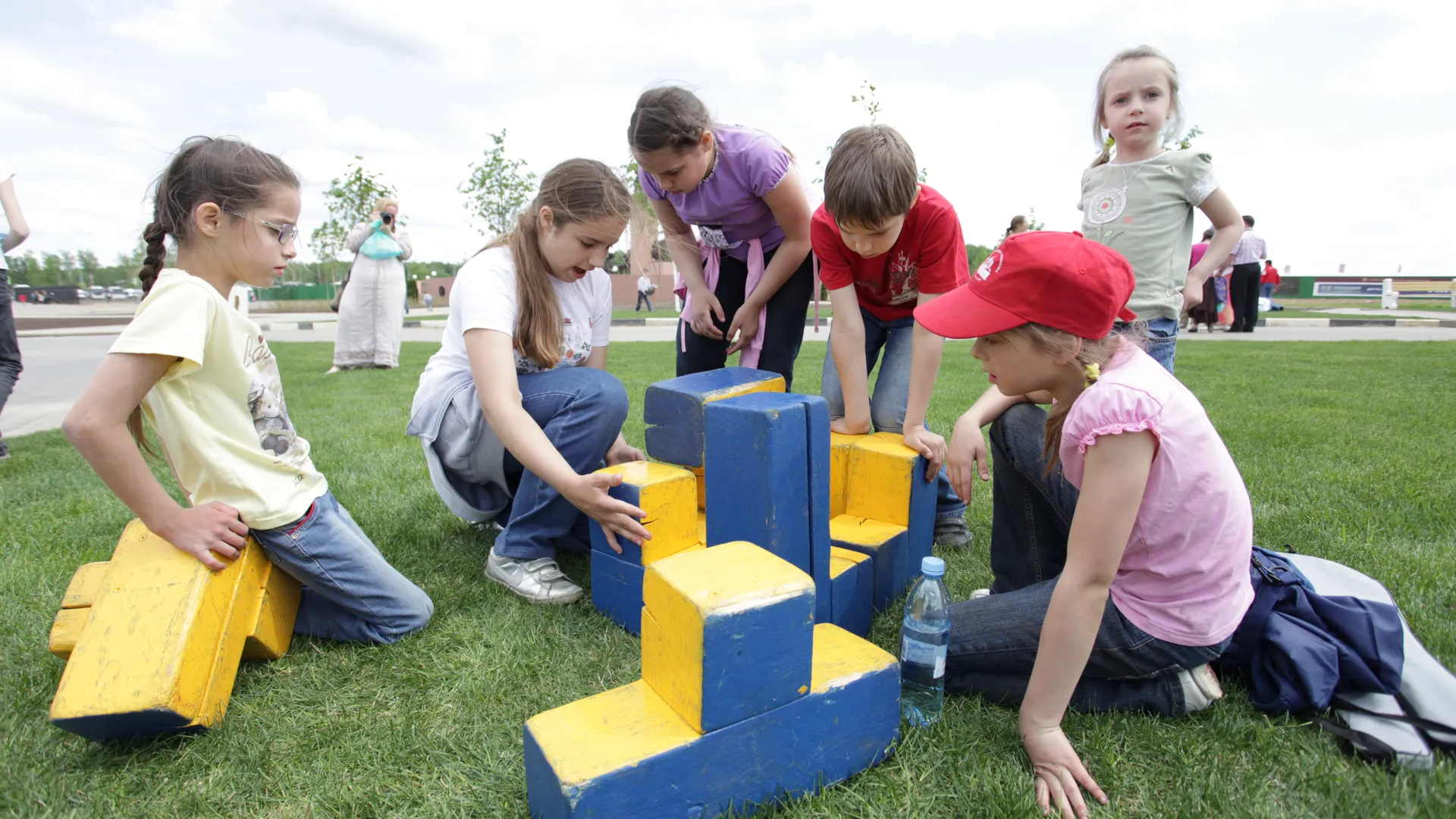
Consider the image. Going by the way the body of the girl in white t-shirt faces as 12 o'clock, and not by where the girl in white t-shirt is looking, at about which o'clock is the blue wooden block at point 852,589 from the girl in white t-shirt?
The blue wooden block is roughly at 12 o'clock from the girl in white t-shirt.

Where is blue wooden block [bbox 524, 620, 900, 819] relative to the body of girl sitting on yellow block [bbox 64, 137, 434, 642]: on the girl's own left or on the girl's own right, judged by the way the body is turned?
on the girl's own right

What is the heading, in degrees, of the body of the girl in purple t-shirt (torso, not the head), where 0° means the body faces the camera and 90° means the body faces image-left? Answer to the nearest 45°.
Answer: approximately 45°

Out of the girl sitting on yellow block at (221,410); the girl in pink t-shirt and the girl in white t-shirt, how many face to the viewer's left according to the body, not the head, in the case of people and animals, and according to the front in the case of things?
1

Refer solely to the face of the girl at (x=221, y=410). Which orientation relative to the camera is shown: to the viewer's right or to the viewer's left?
to the viewer's right

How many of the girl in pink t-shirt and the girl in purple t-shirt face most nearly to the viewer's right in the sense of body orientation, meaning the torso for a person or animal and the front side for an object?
0

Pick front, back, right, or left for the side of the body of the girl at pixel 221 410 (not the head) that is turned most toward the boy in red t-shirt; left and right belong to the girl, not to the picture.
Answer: front

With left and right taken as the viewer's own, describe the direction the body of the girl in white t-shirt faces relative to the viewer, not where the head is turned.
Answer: facing the viewer and to the right of the viewer

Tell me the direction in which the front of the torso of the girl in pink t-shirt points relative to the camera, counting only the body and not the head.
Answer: to the viewer's left

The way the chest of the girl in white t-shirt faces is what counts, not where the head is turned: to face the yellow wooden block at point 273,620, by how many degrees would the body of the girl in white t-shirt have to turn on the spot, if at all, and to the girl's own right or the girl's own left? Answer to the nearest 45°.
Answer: approximately 90° to the girl's own right

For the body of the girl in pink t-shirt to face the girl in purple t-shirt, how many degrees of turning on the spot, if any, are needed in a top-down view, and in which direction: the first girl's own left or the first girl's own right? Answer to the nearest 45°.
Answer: approximately 45° to the first girl's own right

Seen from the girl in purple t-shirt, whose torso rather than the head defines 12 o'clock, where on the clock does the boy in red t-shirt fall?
The boy in red t-shirt is roughly at 9 o'clock from the girl in purple t-shirt.

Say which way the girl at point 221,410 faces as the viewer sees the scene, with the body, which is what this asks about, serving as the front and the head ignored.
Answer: to the viewer's right

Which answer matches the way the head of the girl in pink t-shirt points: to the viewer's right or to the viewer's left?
to the viewer's left

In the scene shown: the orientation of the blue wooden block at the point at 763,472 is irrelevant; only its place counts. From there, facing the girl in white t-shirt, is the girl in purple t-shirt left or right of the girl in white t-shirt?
right
